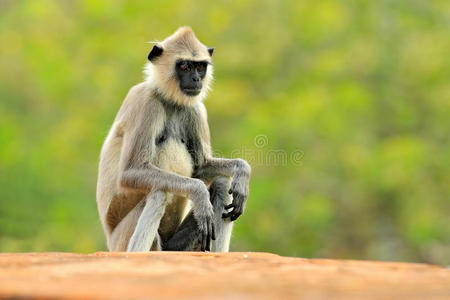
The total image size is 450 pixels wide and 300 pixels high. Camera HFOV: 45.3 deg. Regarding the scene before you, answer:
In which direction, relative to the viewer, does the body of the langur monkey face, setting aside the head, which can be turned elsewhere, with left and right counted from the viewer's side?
facing the viewer and to the right of the viewer
